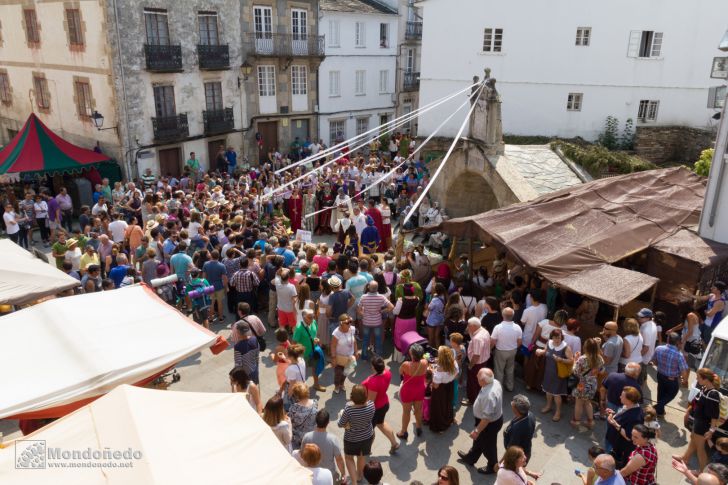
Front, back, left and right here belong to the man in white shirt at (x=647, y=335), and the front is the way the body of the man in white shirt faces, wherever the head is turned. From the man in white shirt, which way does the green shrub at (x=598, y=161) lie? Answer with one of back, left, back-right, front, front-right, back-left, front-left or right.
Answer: right

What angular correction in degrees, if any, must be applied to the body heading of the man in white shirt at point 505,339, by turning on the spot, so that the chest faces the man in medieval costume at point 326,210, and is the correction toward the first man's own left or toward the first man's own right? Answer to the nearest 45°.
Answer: approximately 45° to the first man's own left

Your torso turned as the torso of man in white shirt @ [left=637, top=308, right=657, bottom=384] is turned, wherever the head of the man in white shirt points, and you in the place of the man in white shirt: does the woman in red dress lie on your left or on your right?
on your left

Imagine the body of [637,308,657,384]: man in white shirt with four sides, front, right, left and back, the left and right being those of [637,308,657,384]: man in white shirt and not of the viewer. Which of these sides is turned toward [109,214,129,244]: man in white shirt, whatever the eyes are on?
front

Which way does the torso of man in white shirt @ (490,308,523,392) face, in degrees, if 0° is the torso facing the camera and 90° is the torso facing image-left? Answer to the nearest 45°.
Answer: approximately 180°

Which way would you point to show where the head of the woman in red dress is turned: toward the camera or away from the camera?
away from the camera

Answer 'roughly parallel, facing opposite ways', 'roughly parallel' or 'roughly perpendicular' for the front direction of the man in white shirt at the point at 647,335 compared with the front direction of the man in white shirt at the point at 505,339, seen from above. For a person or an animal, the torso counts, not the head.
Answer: roughly perpendicular

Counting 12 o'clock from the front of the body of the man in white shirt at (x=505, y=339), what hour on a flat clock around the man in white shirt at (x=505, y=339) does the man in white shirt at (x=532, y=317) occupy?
the man in white shirt at (x=532, y=317) is roughly at 1 o'clock from the man in white shirt at (x=505, y=339).

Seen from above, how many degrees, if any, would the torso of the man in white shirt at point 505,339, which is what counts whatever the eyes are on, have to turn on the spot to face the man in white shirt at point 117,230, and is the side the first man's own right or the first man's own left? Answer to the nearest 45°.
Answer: approximately 90° to the first man's own left

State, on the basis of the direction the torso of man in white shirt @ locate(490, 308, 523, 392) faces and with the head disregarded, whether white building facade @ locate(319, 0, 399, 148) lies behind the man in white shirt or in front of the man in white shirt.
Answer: in front

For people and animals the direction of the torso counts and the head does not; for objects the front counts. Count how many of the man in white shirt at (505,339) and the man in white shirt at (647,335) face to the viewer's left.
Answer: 1

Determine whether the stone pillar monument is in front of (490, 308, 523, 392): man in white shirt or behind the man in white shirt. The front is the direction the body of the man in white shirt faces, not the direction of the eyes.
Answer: in front

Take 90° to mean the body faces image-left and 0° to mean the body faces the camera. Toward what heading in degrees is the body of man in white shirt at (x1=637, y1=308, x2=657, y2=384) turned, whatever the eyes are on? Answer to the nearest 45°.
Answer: approximately 90°

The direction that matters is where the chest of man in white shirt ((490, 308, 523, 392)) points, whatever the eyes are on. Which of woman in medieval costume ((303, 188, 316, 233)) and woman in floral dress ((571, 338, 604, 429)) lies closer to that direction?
the woman in medieval costume
